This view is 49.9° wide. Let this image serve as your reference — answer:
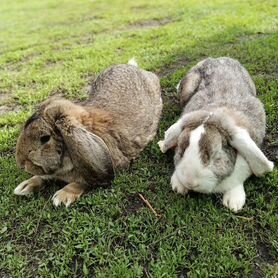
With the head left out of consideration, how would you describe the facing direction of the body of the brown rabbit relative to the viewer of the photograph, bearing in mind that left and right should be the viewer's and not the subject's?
facing the viewer and to the left of the viewer

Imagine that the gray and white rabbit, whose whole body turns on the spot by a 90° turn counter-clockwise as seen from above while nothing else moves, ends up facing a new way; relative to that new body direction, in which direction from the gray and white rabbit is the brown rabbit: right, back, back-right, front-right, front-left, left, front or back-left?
back

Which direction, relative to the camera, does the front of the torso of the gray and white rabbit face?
toward the camera
